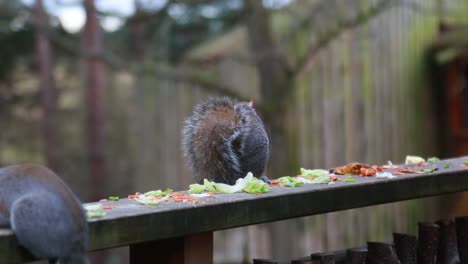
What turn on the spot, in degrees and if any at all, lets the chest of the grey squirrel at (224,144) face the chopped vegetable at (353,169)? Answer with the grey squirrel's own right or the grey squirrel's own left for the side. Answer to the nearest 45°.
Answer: approximately 90° to the grey squirrel's own right

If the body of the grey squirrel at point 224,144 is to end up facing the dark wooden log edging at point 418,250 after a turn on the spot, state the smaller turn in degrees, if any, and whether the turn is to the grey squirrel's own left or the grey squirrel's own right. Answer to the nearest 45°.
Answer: approximately 90° to the grey squirrel's own right

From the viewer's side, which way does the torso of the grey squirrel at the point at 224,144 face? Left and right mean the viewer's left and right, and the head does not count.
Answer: facing away from the viewer and to the right of the viewer

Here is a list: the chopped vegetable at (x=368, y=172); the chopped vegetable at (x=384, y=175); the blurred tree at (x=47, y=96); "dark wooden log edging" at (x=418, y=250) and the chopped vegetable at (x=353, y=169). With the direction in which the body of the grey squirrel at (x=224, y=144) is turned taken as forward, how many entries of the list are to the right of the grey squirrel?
4

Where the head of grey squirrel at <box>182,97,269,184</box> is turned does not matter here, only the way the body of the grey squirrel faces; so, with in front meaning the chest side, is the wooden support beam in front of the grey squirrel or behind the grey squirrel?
behind
